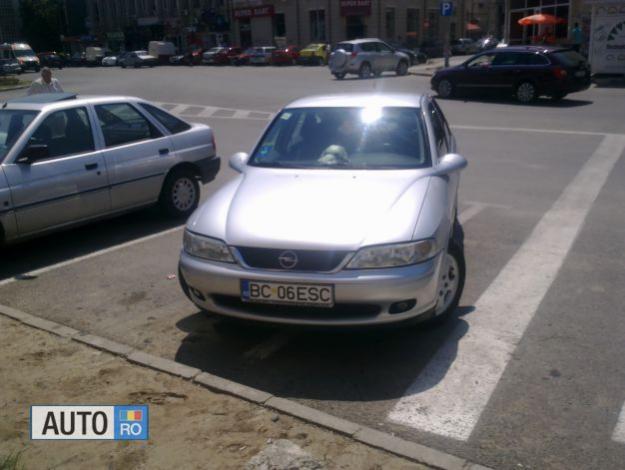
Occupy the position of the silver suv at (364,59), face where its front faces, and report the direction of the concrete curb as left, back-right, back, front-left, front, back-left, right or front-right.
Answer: back-right

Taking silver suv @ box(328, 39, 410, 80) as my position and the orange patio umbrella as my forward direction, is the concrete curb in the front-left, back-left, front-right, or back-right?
back-right

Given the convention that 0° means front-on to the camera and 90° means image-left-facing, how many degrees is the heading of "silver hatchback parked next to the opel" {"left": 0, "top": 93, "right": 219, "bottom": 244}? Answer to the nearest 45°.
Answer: approximately 45°

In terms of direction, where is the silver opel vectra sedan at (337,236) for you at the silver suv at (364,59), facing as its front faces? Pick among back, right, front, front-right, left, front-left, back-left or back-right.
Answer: back-right

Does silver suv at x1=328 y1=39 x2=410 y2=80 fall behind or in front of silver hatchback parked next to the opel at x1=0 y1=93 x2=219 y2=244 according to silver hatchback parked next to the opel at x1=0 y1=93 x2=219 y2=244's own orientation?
behind

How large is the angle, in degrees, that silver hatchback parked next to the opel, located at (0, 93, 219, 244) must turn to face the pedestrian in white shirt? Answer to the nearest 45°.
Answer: approximately 135° to its right

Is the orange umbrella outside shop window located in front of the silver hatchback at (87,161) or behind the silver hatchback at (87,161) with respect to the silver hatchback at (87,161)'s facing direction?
behind

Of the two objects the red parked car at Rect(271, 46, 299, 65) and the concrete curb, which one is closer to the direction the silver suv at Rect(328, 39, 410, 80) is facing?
the red parked car

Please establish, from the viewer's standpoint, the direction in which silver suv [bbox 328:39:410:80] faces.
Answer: facing away from the viewer and to the right of the viewer

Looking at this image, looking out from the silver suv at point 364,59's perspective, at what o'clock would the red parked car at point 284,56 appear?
The red parked car is roughly at 10 o'clock from the silver suv.
